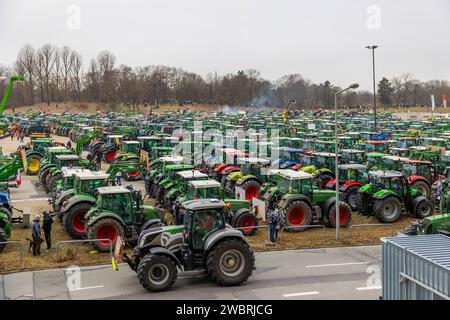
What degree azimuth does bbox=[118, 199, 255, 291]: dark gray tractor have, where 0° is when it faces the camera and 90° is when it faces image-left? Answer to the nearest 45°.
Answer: approximately 90°

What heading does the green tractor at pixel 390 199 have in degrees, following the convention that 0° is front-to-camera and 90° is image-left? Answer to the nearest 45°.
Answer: approximately 225°

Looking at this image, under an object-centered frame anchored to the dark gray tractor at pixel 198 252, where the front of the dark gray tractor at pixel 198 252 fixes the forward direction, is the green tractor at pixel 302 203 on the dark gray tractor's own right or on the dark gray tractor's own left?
on the dark gray tractor's own right

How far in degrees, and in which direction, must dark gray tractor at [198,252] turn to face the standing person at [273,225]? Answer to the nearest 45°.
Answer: approximately 135° to its right

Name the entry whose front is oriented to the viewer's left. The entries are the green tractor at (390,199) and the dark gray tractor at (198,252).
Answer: the dark gray tractor at (198,252)

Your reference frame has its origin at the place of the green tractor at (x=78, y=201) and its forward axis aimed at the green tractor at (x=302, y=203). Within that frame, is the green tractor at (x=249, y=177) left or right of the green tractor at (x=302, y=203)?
left

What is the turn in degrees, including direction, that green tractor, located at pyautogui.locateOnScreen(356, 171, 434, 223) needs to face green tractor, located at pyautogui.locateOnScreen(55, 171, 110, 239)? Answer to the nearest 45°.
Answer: approximately 180°

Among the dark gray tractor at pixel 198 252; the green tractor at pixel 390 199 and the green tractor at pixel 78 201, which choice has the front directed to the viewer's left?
the dark gray tractor at pixel 198 252

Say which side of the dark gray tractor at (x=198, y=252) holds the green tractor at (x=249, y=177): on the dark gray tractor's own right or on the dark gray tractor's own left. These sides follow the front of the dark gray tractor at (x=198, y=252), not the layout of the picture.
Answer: on the dark gray tractor's own right

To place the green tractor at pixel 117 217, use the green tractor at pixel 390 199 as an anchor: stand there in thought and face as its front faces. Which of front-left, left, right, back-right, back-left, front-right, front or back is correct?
back
